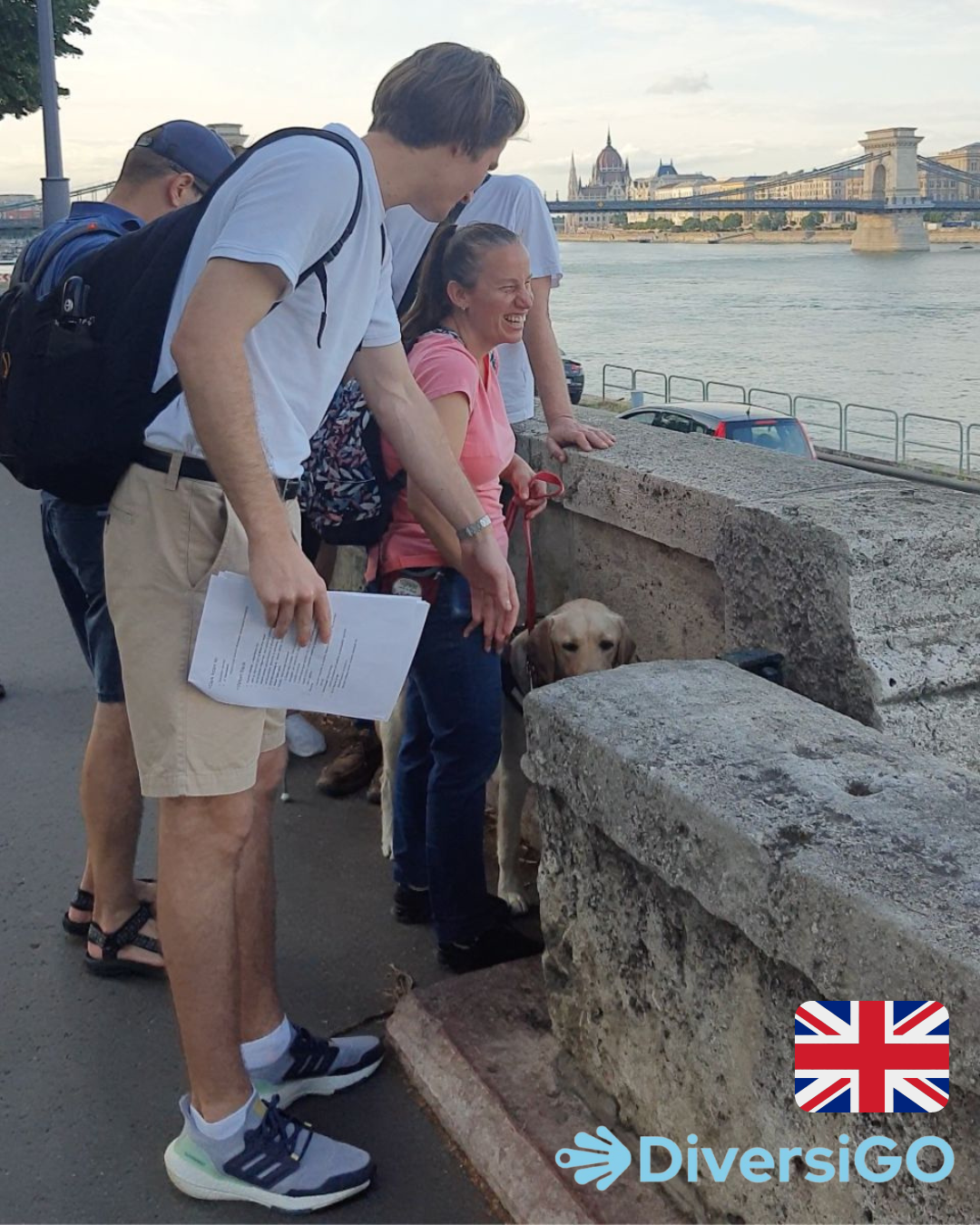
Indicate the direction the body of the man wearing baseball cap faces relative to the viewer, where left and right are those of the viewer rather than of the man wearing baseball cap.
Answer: facing away from the viewer and to the right of the viewer

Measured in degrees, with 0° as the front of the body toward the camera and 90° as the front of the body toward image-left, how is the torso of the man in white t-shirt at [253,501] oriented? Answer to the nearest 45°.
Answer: approximately 270°

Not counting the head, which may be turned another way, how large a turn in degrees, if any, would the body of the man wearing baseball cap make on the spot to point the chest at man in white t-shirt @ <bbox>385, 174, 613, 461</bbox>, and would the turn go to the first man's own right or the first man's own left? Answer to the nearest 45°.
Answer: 0° — they already face them

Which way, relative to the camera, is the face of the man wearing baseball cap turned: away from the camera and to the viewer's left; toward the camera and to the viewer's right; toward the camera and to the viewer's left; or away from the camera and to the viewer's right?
away from the camera and to the viewer's right

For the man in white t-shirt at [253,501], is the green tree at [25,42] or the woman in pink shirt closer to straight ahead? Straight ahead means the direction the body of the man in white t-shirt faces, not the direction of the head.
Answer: the woman in pink shirt
